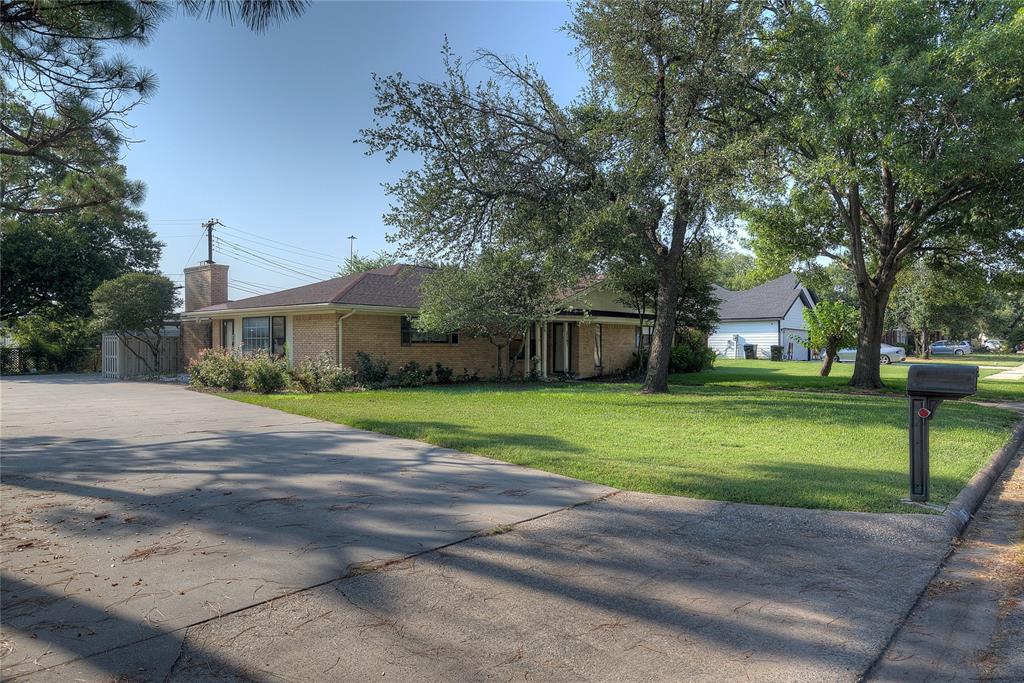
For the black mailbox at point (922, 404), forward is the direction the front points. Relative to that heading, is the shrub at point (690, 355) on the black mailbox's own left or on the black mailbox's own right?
on the black mailbox's own left

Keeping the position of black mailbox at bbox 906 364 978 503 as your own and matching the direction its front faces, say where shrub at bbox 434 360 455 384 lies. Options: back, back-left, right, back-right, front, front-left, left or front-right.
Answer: back-left

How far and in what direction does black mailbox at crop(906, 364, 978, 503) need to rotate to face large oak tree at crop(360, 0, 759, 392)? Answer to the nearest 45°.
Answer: approximately 135° to its left

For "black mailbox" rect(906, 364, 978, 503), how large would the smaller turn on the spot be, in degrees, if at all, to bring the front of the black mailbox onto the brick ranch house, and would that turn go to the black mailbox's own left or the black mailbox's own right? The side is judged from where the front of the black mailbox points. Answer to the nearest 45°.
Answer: approximately 135° to the black mailbox's own left

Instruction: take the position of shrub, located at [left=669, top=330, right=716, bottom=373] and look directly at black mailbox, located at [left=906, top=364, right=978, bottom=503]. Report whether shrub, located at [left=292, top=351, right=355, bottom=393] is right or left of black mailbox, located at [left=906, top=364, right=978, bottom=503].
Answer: right

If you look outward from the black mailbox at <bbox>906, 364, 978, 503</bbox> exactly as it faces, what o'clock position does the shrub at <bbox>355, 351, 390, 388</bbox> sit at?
The shrub is roughly at 7 o'clock from the black mailbox.

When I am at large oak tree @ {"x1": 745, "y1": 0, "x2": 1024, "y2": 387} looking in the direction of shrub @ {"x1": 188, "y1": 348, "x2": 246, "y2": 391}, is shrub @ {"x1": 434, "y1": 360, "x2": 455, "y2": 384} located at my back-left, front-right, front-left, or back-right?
front-right

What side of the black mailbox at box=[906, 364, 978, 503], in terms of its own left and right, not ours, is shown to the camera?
right

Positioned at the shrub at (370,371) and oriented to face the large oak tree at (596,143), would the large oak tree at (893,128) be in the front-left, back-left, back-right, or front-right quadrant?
front-left

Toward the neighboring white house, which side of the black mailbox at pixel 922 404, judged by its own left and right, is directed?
left

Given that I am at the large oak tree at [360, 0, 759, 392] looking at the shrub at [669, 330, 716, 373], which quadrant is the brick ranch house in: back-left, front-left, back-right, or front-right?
front-left

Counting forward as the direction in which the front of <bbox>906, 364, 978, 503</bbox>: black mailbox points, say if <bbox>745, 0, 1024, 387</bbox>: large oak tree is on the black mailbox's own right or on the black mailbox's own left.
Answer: on the black mailbox's own left

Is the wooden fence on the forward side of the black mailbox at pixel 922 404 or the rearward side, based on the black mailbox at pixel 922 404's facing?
on the rearward side

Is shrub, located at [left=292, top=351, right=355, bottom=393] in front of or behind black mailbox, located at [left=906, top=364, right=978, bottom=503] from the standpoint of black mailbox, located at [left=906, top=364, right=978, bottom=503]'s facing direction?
behind
